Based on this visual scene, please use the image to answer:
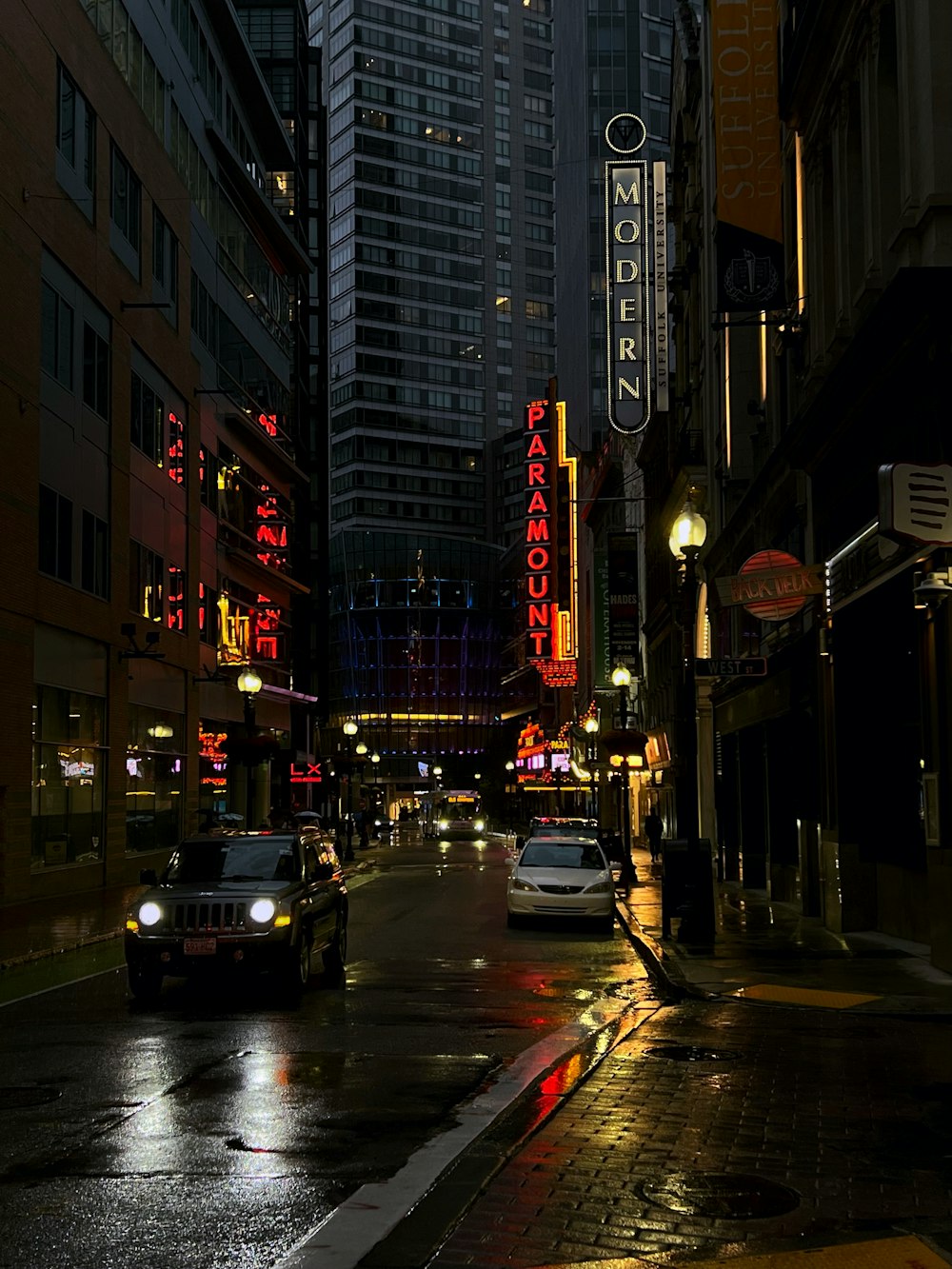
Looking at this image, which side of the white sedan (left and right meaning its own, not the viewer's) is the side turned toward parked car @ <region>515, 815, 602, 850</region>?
back

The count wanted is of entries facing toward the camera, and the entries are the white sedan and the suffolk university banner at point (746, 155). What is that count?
2

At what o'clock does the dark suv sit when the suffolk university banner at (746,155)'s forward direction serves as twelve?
The dark suv is roughly at 1 o'clock from the suffolk university banner.

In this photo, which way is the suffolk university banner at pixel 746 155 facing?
toward the camera

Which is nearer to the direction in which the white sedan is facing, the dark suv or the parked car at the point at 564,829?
the dark suv

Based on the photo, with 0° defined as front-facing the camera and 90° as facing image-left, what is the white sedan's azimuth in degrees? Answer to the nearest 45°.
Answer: approximately 0°

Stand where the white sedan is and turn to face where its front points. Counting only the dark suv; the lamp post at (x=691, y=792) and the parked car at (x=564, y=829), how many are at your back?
1
